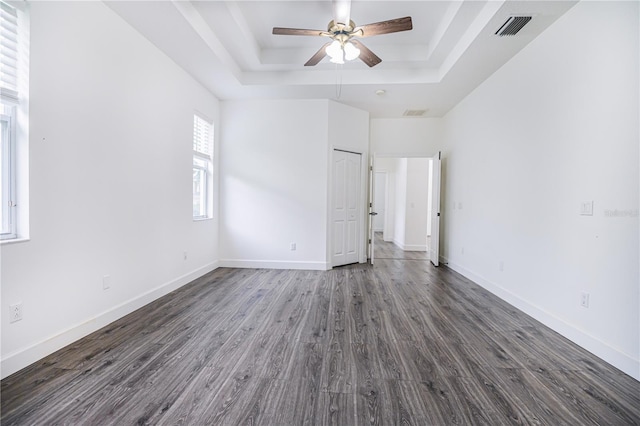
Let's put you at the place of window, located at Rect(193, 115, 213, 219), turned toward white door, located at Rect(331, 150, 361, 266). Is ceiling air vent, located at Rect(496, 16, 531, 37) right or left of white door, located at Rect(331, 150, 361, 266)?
right

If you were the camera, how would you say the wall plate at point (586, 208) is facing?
facing the viewer and to the left of the viewer

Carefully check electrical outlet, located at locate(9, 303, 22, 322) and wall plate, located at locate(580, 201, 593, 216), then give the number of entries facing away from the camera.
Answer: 0

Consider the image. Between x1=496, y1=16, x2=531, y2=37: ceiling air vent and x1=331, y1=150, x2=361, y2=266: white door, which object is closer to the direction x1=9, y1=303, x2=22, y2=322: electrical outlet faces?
the ceiling air vent

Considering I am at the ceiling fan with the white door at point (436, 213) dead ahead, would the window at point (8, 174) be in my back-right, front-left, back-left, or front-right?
back-left

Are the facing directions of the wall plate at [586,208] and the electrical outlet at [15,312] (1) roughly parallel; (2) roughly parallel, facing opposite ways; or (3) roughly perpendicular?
roughly parallel, facing opposite ways

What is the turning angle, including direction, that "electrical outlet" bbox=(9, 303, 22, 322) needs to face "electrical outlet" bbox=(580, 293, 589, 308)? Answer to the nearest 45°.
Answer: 0° — it already faces it

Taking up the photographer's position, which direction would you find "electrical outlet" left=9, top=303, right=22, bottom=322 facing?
facing the viewer and to the right of the viewer

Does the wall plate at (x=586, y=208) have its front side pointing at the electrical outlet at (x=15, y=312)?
yes
